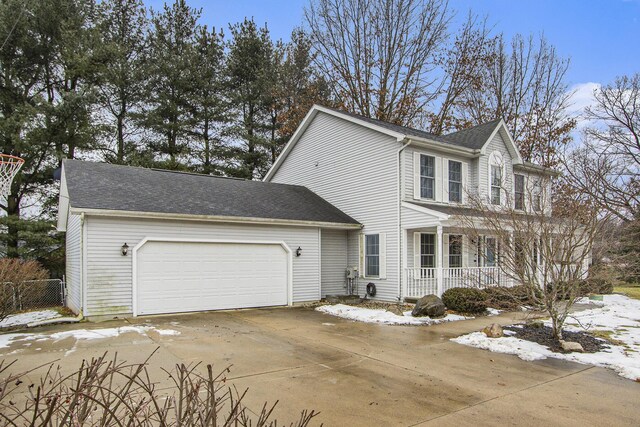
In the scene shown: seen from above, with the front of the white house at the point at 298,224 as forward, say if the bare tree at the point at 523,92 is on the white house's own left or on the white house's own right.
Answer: on the white house's own left

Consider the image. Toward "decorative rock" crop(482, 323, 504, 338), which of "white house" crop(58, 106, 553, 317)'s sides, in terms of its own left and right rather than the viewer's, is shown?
front

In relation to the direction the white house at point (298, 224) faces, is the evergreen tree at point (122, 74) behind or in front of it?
behind

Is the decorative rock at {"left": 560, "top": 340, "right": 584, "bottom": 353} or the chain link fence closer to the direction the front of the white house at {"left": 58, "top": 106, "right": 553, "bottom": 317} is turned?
the decorative rock

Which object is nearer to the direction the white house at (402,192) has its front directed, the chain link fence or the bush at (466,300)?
the bush

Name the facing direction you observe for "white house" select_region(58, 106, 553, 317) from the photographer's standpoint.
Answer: facing the viewer and to the right of the viewer

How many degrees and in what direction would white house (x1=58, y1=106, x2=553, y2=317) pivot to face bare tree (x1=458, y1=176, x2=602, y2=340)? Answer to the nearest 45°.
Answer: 0° — it already faces it

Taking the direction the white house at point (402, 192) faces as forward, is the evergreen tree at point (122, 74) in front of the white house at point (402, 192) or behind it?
behind

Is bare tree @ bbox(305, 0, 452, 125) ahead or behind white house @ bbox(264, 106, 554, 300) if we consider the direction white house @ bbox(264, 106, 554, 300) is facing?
behind
